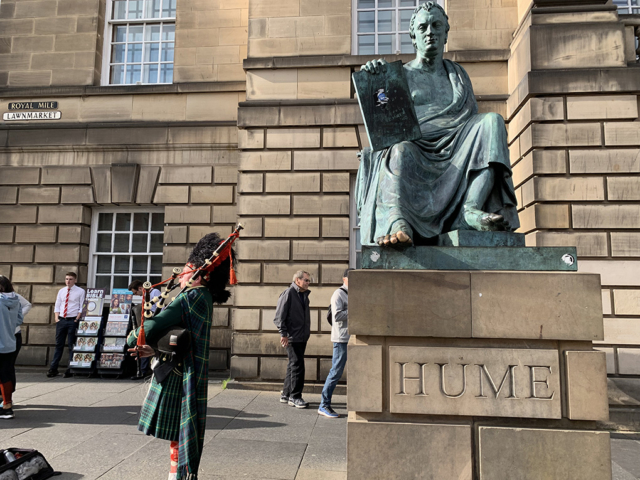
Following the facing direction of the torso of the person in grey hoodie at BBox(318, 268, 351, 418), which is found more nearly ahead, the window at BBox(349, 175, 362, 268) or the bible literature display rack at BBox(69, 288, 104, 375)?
the window

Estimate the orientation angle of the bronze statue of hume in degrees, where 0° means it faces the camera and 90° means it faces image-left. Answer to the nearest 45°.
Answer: approximately 0°

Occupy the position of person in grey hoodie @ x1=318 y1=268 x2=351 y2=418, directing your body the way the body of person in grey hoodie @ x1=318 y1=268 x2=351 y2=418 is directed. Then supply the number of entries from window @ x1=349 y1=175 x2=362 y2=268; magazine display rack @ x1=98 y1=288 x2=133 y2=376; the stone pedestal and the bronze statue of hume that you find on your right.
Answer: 2

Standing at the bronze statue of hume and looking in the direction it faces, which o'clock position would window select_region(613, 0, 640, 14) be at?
The window is roughly at 7 o'clock from the bronze statue of hume.

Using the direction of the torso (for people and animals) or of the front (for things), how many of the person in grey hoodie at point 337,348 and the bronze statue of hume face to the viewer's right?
1

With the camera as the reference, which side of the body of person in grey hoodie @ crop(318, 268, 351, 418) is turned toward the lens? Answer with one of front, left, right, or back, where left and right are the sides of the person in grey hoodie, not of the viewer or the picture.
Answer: right

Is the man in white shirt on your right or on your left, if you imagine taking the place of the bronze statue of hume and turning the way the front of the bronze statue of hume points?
on your right

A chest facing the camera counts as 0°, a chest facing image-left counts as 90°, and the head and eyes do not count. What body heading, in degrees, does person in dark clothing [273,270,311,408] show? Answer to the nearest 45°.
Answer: approximately 315°

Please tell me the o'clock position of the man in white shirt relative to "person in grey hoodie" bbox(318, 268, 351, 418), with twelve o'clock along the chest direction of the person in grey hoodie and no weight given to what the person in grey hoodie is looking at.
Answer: The man in white shirt is roughly at 7 o'clock from the person in grey hoodie.
